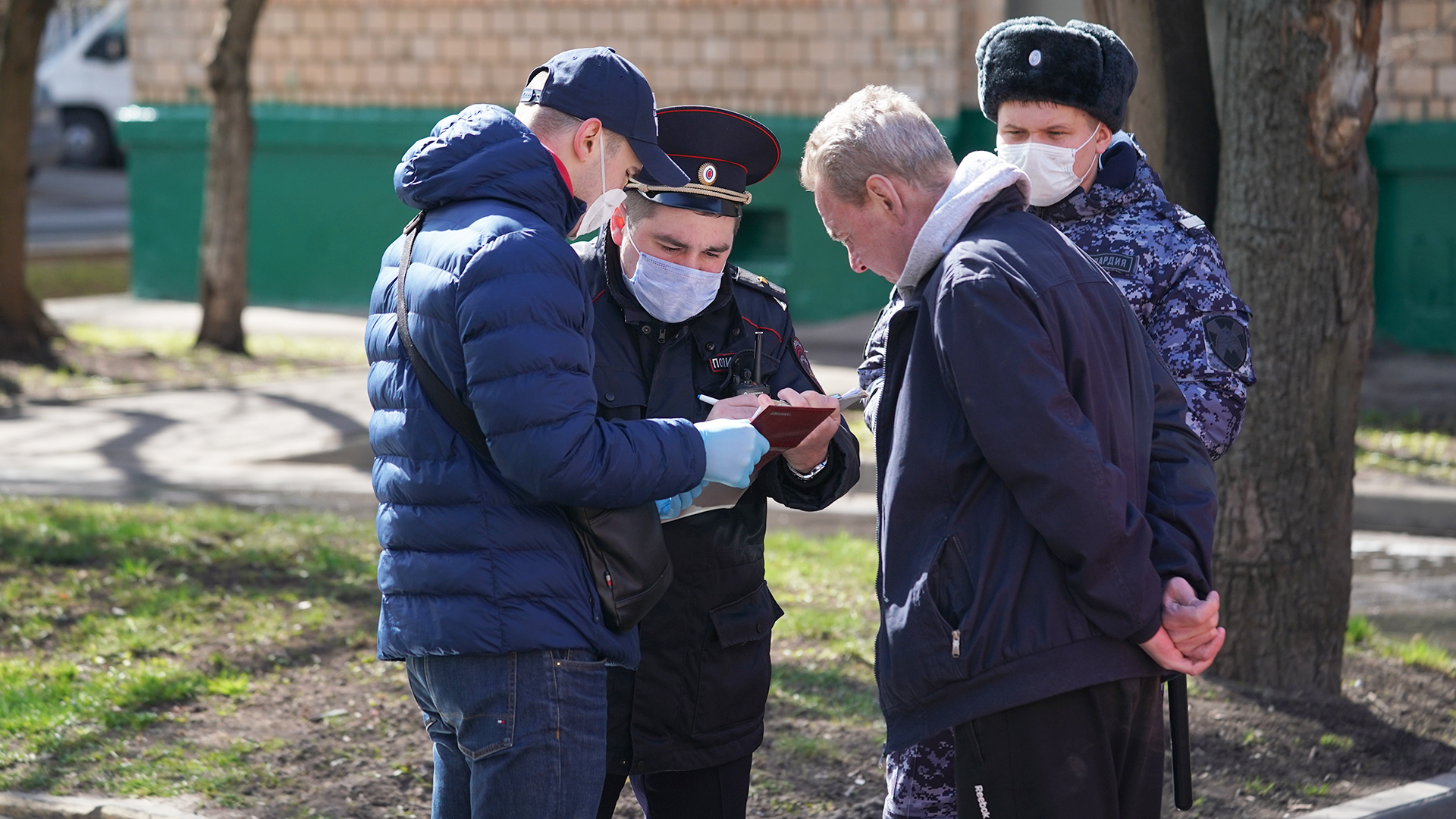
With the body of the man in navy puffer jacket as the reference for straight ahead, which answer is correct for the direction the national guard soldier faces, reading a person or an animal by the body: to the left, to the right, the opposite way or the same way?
the opposite way

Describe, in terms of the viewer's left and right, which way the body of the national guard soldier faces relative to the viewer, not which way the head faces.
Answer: facing the viewer and to the left of the viewer

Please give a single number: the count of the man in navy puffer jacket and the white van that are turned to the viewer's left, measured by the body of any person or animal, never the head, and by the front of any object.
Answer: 1

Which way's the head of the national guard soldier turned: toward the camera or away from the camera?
toward the camera

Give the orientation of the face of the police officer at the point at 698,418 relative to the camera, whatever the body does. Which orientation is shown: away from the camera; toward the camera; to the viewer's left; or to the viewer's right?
toward the camera

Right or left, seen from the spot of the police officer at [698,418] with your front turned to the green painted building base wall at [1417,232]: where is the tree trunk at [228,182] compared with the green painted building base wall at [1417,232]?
left

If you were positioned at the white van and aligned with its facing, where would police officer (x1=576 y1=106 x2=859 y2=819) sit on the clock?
The police officer is roughly at 9 o'clock from the white van.

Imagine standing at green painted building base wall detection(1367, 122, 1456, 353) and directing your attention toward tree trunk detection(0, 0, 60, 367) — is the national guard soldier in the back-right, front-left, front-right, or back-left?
front-left

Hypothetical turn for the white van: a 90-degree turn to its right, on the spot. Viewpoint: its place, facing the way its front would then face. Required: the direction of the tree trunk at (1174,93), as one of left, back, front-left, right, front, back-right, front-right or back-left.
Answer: back

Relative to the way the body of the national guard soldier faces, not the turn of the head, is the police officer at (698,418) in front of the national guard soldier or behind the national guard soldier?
in front

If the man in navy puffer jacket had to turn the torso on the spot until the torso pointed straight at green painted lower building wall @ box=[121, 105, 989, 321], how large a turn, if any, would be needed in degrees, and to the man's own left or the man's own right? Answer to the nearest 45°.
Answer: approximately 45° to the man's own left

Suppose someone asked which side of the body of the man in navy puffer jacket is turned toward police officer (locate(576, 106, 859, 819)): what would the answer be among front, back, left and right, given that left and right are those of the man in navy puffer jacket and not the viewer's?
front

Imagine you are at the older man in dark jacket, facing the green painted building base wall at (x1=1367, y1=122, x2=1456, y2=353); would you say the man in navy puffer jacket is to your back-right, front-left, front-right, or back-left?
back-left

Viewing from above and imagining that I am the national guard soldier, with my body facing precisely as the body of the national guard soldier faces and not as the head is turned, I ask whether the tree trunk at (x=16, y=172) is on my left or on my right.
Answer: on my right

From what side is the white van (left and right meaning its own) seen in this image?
left

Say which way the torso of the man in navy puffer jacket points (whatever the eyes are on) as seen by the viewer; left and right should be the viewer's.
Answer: facing away from the viewer and to the right of the viewer
